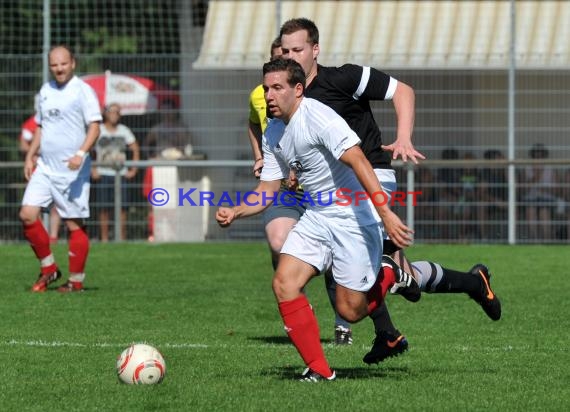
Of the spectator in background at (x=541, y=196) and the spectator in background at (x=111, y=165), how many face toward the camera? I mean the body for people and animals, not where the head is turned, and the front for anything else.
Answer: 2

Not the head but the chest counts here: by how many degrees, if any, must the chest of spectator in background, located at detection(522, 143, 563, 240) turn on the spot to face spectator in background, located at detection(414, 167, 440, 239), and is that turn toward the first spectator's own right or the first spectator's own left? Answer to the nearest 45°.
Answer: approximately 90° to the first spectator's own right

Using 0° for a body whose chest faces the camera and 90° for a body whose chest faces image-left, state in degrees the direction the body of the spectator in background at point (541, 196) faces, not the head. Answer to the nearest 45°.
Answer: approximately 0°

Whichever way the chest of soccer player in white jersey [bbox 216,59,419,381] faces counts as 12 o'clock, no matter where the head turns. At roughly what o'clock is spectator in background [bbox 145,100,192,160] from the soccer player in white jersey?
The spectator in background is roughly at 4 o'clock from the soccer player in white jersey.

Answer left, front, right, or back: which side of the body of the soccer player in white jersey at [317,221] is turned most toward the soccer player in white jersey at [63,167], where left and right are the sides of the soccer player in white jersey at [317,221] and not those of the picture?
right

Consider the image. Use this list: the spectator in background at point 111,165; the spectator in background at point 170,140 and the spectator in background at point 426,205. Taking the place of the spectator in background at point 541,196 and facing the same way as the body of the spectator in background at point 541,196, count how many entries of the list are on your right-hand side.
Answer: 3

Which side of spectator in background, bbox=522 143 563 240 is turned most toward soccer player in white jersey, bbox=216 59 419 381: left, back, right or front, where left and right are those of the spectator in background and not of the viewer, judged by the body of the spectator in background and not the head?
front

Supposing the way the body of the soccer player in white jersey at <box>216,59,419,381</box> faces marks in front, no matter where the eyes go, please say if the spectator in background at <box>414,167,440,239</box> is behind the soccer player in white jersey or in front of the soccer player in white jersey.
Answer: behind

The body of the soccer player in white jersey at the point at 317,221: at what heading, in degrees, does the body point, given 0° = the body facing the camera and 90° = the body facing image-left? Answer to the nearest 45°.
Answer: approximately 45°

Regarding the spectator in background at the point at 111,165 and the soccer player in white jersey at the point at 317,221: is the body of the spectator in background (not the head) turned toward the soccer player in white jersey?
yes

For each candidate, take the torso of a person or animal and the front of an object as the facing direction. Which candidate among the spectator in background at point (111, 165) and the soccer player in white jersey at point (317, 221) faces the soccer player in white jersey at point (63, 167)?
the spectator in background
